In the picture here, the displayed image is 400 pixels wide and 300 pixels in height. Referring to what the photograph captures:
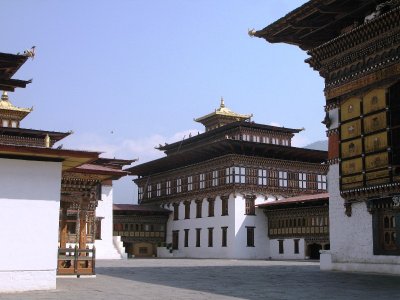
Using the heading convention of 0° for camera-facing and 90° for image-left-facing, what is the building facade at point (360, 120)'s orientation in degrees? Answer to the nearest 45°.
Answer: approximately 45°
